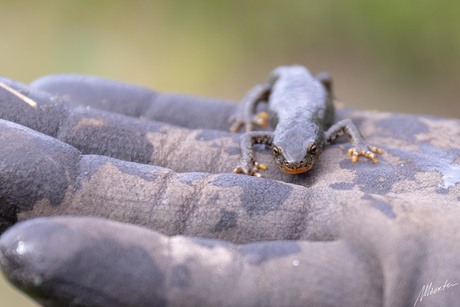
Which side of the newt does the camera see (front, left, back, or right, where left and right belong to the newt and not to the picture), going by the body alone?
front
